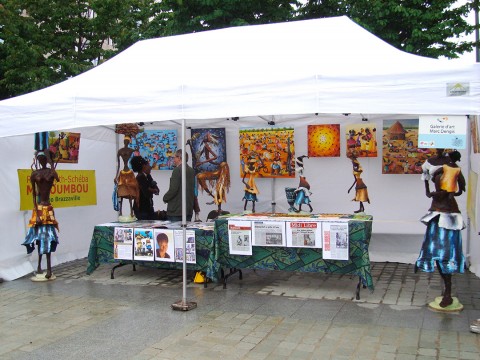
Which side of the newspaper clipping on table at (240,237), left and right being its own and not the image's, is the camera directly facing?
front

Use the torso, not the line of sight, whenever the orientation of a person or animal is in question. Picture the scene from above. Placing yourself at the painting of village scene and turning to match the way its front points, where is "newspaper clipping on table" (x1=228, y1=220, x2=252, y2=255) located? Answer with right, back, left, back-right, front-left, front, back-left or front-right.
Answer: front-right

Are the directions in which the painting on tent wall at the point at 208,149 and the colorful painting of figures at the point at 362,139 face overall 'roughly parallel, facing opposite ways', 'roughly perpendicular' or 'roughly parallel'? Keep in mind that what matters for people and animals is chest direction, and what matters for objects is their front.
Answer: roughly parallel

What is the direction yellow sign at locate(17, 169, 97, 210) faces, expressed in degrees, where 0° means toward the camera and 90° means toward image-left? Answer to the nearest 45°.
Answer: approximately 315°

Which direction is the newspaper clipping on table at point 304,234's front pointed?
toward the camera

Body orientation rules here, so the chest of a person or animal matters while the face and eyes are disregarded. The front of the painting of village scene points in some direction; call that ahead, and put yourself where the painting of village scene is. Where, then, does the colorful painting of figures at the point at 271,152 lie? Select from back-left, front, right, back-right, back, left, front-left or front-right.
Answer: right

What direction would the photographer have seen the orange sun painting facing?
facing the viewer

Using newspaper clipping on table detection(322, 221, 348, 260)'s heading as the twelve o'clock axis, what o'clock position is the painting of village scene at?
The painting of village scene is roughly at 7 o'clock from the newspaper clipping on table.

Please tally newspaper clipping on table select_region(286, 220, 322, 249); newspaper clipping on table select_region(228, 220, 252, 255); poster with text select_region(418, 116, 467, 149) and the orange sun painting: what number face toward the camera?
4

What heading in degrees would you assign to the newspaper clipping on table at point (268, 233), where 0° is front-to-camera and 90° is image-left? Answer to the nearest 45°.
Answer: approximately 0°

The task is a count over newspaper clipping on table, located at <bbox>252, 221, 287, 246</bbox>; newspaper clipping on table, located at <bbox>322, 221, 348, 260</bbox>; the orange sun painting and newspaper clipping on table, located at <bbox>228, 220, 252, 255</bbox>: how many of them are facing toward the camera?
4

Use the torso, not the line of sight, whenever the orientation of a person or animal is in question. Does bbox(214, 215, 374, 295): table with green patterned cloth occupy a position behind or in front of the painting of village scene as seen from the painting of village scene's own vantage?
in front
